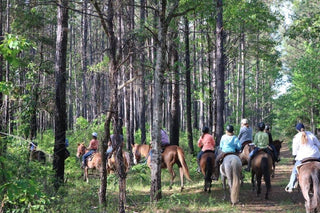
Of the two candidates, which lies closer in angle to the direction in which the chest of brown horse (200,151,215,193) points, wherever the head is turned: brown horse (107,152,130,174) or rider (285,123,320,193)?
the brown horse

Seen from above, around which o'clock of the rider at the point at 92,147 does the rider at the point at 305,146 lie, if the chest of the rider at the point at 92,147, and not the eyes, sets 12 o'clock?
the rider at the point at 305,146 is roughly at 8 o'clock from the rider at the point at 92,147.

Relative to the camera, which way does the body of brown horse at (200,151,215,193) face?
away from the camera

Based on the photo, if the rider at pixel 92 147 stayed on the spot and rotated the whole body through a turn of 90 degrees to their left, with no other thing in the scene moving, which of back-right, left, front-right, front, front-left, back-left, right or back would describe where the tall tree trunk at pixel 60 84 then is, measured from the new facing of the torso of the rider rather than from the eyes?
front

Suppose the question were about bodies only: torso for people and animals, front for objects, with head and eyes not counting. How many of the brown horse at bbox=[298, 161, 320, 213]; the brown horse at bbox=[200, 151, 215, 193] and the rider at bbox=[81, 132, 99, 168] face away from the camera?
2

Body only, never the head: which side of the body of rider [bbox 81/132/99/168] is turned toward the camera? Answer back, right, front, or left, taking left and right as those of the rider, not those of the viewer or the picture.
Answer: left

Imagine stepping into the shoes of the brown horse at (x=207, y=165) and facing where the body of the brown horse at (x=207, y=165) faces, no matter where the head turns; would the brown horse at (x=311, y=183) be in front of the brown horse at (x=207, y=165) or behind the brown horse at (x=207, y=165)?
behind

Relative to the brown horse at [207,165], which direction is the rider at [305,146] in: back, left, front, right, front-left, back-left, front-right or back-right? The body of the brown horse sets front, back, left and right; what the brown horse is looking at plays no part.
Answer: back-right

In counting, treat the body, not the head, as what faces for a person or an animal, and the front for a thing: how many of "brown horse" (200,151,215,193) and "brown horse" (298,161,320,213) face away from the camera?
2

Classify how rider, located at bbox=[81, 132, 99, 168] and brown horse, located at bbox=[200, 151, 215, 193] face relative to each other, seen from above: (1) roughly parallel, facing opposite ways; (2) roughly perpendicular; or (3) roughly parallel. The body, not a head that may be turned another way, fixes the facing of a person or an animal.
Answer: roughly perpendicular

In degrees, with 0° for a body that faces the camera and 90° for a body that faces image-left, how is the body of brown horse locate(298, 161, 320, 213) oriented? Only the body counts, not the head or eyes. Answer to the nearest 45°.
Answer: approximately 180°

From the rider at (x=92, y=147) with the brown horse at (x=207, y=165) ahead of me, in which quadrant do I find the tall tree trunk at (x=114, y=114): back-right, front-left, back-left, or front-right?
front-right

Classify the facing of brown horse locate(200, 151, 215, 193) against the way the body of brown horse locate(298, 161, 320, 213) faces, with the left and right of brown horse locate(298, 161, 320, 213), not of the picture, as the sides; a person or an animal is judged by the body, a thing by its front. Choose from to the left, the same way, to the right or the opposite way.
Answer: the same way

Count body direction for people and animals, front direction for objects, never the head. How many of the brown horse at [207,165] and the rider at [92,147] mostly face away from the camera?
1
